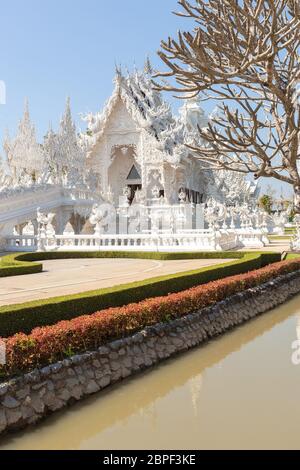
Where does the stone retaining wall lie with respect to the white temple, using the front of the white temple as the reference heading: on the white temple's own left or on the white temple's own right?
on the white temple's own left

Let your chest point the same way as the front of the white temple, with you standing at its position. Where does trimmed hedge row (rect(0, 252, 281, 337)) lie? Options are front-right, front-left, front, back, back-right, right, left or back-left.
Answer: front-left

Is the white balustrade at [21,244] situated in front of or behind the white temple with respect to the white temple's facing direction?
in front

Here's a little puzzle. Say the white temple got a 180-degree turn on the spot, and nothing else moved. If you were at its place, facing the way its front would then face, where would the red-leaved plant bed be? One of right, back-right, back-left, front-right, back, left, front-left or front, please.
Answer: back-right

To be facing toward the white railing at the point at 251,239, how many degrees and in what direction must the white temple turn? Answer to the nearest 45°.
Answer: approximately 90° to its left

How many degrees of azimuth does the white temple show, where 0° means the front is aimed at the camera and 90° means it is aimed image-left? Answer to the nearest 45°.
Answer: approximately 45°
